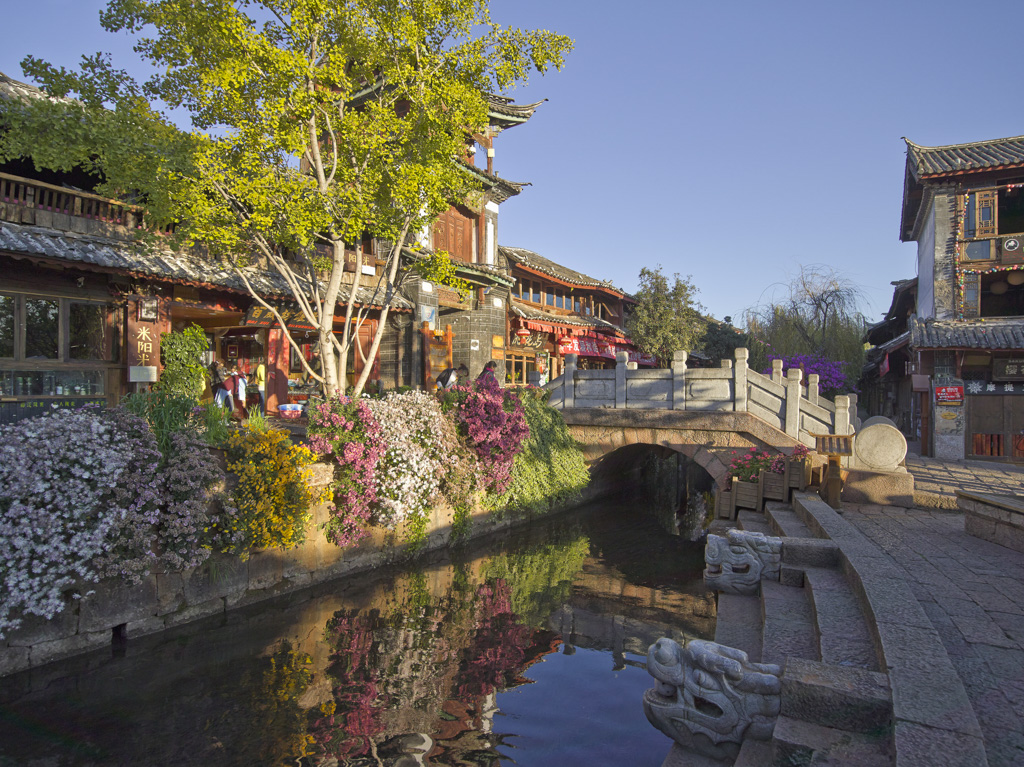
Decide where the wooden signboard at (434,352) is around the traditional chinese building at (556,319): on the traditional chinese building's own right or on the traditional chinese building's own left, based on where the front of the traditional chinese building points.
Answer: on the traditional chinese building's own right

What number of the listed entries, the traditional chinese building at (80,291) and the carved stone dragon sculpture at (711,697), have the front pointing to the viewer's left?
1

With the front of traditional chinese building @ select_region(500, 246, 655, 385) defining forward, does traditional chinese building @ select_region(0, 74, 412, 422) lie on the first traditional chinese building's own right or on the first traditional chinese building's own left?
on the first traditional chinese building's own right

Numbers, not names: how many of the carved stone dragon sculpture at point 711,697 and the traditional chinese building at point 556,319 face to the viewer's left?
1

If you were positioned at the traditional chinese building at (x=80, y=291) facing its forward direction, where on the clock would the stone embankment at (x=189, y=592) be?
The stone embankment is roughly at 1 o'clock from the traditional chinese building.

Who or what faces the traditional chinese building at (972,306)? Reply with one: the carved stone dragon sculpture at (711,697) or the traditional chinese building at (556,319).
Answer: the traditional chinese building at (556,319)

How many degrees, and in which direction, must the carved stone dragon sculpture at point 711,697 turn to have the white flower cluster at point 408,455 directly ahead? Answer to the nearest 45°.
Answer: approximately 45° to its right

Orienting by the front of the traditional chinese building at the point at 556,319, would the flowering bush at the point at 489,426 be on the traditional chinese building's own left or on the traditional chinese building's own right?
on the traditional chinese building's own right

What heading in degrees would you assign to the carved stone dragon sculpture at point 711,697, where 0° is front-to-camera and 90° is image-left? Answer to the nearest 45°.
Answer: approximately 90°
